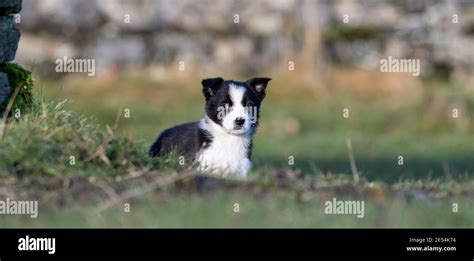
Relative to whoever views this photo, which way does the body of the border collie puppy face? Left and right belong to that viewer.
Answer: facing the viewer and to the right of the viewer
